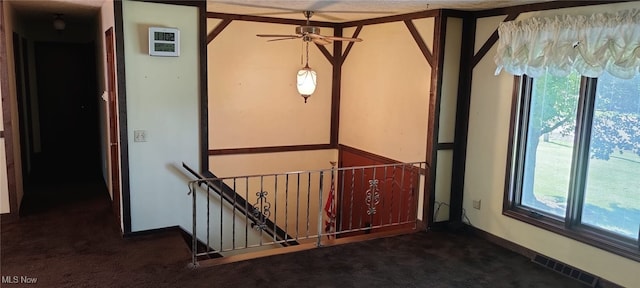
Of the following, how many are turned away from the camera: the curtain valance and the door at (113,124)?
0

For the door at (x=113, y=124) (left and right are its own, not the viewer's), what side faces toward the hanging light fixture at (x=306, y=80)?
back

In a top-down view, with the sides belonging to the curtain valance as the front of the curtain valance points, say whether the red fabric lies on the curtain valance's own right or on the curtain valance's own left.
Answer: on the curtain valance's own right

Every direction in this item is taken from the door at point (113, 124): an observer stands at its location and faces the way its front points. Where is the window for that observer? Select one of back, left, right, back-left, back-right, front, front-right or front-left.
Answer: back-left

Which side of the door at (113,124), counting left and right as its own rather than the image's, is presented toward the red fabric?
back

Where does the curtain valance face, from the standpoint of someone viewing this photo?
facing the viewer and to the left of the viewer

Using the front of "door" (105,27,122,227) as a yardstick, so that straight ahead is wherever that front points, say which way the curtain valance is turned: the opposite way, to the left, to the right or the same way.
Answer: the same way
